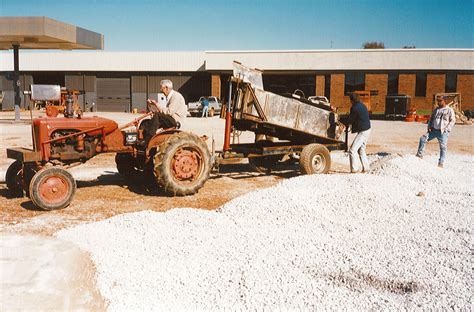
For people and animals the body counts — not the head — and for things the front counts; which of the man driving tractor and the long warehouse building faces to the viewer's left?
the man driving tractor

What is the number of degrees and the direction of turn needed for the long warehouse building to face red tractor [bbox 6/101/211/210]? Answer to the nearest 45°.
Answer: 0° — it already faces it

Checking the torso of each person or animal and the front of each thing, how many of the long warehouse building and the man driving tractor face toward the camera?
1

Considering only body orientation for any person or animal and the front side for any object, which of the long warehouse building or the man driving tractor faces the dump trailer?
the long warehouse building

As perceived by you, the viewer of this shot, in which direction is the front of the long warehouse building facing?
facing the viewer

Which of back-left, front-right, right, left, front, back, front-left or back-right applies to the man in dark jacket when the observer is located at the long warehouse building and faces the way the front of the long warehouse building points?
front

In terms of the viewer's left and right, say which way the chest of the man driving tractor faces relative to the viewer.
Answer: facing to the left of the viewer

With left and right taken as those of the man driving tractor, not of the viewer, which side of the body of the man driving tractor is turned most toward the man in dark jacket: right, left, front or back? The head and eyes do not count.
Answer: back

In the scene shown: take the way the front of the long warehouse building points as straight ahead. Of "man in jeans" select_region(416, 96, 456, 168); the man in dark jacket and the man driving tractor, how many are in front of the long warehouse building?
3

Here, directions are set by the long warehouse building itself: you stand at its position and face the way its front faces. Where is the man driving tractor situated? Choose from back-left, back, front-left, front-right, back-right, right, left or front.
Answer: front

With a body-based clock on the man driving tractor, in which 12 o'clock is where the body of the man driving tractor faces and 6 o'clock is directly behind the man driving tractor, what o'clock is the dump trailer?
The dump trailer is roughly at 5 o'clock from the man driving tractor.

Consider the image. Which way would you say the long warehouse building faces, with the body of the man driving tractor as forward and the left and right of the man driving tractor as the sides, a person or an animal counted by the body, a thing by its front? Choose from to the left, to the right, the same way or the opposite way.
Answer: to the left

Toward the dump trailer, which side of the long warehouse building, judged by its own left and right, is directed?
front
